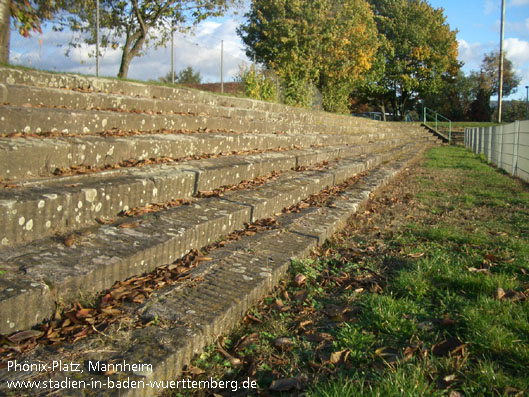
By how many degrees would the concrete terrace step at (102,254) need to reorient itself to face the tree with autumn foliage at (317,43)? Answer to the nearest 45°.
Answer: approximately 135° to its left

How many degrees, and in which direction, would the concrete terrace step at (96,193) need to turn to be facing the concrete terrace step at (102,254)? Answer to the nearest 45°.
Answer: approximately 45° to its right

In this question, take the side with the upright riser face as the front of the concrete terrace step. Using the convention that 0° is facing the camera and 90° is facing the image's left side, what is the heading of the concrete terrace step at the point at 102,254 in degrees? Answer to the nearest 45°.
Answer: approximately 315°

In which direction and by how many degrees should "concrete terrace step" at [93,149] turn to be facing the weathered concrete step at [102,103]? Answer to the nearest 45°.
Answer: approximately 135° to its left

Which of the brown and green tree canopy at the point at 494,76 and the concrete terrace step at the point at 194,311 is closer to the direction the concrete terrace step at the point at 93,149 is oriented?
the concrete terrace step

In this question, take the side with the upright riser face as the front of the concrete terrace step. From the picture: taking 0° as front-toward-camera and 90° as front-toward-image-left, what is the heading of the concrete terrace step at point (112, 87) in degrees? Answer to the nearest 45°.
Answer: approximately 315°

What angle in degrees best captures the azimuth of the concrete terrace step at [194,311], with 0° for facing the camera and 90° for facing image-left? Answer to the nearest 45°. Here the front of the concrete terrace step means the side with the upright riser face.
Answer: approximately 315°

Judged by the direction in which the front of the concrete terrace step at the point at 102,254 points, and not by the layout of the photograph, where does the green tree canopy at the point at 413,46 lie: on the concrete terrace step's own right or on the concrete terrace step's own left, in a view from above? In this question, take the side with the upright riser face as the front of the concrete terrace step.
on the concrete terrace step's own left

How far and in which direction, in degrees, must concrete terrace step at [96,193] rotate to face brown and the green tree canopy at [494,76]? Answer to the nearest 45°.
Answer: approximately 90° to its left
